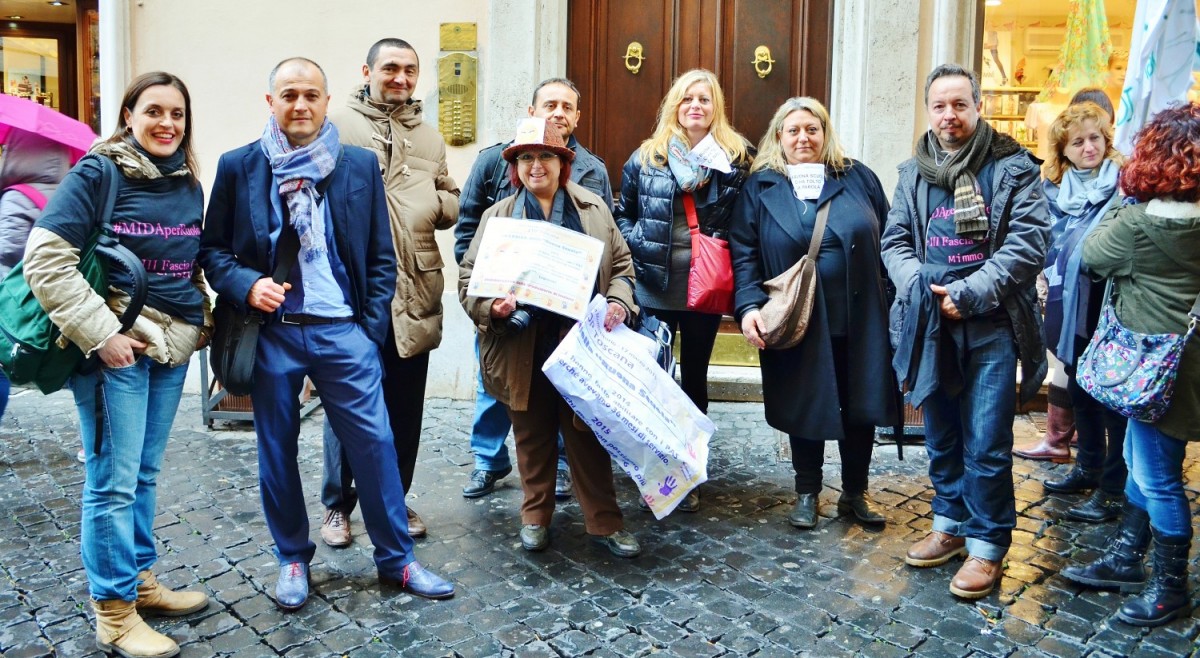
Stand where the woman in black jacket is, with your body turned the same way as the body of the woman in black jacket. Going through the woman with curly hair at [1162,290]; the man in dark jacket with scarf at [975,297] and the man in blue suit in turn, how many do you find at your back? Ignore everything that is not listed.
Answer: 0

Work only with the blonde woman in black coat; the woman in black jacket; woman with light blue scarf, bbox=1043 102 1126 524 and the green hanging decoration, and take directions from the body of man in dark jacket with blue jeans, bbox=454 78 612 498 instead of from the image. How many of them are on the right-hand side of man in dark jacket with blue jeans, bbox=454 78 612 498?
0

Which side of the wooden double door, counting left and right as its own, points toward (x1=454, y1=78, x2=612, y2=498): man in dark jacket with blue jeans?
front

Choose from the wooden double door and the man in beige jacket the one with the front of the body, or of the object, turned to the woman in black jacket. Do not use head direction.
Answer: the wooden double door

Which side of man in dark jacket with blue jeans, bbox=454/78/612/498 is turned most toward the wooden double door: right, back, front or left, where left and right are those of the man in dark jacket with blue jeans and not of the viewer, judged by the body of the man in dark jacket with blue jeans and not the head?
back

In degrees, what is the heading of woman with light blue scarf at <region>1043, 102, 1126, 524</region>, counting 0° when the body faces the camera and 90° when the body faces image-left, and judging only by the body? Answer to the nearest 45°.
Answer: approximately 45°

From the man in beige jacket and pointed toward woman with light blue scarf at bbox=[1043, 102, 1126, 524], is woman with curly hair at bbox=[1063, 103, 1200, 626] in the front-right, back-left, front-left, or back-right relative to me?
front-right

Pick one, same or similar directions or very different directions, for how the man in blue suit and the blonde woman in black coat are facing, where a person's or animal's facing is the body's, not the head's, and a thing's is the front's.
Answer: same or similar directions

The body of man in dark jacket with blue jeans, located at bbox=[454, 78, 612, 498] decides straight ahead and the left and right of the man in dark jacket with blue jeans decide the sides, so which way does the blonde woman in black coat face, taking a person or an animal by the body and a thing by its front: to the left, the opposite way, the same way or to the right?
the same way

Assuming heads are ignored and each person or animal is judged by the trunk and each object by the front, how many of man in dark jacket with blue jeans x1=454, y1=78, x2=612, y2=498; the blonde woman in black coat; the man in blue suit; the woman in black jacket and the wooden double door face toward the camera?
5

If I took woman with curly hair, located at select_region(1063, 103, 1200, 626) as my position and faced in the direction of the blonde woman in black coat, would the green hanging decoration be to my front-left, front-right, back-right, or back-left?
front-right

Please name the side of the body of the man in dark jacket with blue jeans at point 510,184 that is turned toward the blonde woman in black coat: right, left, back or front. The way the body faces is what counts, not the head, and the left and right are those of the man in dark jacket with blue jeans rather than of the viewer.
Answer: left

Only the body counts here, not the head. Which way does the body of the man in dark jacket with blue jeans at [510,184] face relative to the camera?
toward the camera

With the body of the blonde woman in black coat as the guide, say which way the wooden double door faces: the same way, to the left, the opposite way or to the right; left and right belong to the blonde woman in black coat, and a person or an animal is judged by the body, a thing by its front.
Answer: the same way

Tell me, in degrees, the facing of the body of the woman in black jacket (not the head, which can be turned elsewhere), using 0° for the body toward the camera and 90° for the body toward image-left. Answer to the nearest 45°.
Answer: approximately 0°

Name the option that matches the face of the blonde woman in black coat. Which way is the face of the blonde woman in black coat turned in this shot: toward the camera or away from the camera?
toward the camera

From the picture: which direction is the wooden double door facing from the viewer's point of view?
toward the camera

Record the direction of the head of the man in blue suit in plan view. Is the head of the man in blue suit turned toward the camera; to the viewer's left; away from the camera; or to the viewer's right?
toward the camera

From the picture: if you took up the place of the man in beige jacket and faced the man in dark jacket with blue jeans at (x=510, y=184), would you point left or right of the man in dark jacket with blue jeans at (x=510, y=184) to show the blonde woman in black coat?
right
